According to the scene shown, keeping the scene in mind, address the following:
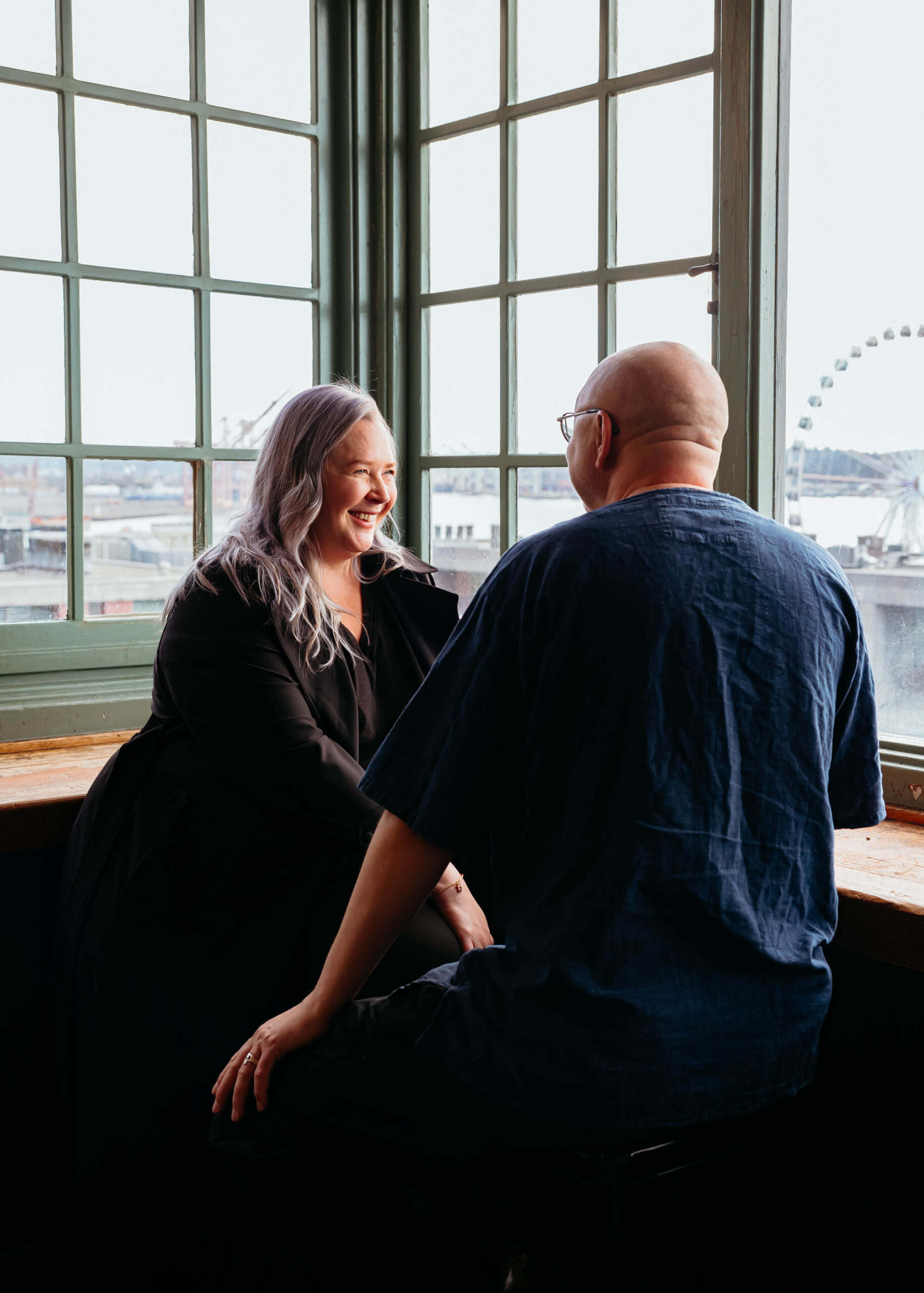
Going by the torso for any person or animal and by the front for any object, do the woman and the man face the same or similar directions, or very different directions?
very different directions

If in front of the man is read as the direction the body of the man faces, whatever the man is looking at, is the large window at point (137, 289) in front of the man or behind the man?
in front

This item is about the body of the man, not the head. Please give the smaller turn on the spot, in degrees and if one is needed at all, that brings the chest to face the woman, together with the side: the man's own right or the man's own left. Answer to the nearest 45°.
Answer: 0° — they already face them

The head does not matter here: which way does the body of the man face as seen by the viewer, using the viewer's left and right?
facing away from the viewer and to the left of the viewer

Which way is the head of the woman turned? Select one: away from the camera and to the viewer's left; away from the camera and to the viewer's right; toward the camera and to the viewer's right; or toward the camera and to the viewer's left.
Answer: toward the camera and to the viewer's right

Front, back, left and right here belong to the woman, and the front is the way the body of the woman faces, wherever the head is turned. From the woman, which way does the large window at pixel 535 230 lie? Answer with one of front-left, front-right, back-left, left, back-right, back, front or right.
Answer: left

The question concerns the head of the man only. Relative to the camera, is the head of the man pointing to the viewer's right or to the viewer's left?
to the viewer's left

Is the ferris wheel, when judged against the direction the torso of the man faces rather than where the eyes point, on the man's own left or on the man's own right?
on the man's own right

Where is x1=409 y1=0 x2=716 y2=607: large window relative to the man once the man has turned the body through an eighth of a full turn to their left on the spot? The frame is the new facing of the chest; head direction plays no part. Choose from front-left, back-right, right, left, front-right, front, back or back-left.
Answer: right

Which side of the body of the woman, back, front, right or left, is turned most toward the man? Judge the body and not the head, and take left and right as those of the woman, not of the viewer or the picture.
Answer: front
